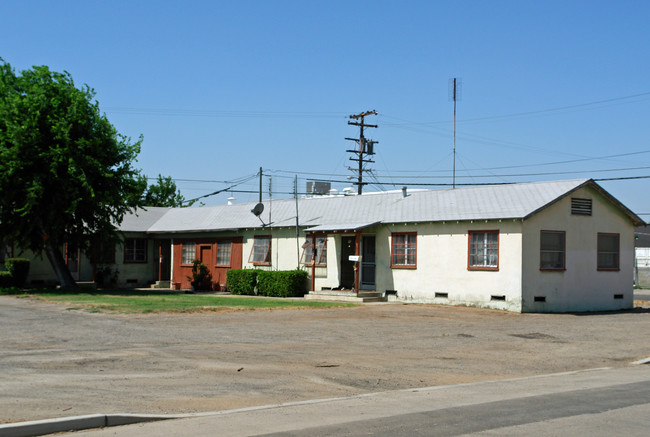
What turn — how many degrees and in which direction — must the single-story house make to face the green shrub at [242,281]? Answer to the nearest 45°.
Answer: approximately 90° to its right

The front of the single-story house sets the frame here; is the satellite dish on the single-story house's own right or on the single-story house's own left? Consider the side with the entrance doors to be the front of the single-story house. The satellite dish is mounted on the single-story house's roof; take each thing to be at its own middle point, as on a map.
on the single-story house's own right

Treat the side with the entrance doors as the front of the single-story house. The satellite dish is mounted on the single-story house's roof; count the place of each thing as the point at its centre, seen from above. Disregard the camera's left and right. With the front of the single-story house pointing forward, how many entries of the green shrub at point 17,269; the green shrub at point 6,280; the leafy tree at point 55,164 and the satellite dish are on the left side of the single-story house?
0

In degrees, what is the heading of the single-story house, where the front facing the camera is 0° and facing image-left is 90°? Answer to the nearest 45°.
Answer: approximately 45°

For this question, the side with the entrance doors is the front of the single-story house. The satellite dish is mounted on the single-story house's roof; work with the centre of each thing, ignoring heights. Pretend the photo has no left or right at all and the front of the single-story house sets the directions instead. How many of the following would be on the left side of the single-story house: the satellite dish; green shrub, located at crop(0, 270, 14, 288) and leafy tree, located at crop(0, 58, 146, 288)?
0
